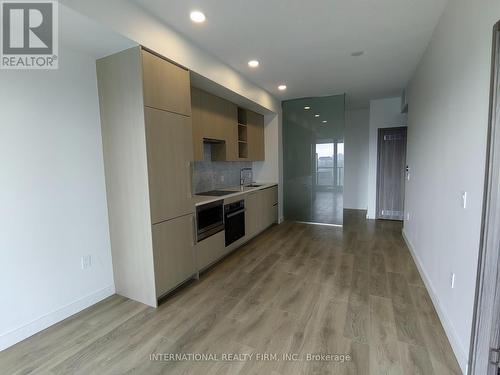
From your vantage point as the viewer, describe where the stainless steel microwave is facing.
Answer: facing the viewer and to the right of the viewer

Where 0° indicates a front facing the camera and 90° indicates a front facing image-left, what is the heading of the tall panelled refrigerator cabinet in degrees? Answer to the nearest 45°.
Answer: approximately 315°

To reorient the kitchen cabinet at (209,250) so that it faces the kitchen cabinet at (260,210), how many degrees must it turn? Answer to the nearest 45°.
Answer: approximately 90° to its left

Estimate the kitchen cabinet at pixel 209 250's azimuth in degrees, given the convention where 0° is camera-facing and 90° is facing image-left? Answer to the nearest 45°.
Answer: approximately 315°

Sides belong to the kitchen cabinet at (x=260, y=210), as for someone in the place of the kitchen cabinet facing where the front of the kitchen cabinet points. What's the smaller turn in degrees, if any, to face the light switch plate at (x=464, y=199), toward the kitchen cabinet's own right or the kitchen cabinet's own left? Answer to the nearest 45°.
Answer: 0° — it already faces it

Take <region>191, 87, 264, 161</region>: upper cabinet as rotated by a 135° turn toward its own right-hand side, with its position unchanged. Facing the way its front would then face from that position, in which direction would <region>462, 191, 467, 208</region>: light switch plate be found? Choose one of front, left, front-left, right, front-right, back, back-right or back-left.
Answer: back-left

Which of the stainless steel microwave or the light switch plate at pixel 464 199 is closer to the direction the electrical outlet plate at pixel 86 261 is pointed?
the light switch plate

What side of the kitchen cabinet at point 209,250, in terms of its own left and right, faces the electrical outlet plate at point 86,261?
right

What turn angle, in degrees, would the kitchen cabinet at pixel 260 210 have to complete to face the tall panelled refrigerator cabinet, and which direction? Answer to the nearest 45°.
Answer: approximately 90° to its right

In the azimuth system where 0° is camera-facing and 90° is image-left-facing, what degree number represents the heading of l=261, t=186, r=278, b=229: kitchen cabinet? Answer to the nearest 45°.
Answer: approximately 315°

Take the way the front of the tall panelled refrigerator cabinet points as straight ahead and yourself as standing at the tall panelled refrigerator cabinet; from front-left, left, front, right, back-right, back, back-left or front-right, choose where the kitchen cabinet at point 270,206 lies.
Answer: left

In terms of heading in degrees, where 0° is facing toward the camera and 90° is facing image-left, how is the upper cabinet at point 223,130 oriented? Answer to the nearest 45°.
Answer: approximately 315°

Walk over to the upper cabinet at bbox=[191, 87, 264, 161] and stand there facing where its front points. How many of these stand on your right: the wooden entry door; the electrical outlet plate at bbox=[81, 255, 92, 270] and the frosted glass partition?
1
